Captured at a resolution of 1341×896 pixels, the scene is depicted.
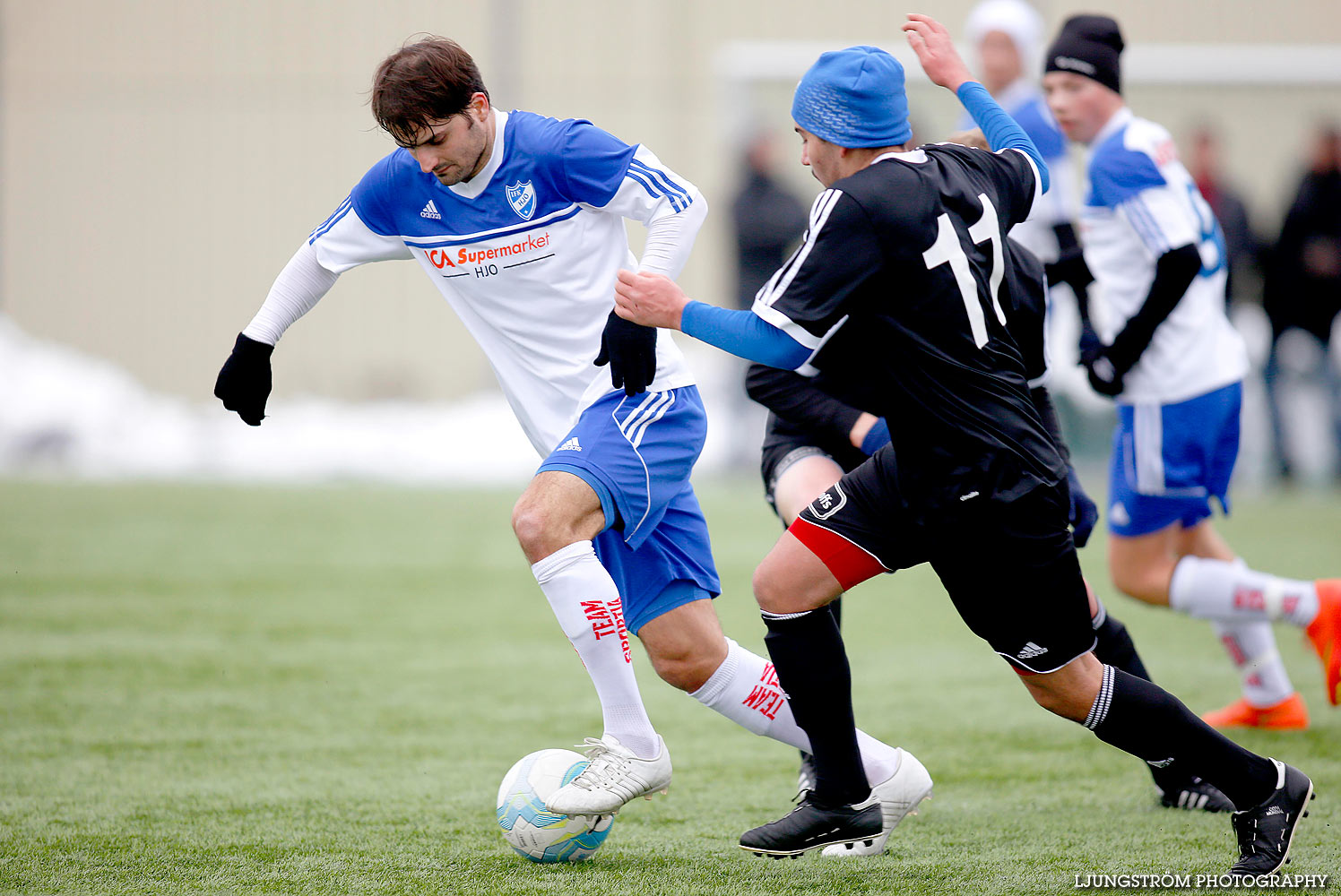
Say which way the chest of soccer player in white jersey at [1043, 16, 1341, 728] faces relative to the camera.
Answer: to the viewer's left

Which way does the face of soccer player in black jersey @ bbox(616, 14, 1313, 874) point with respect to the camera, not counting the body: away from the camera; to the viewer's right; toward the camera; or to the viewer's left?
to the viewer's left

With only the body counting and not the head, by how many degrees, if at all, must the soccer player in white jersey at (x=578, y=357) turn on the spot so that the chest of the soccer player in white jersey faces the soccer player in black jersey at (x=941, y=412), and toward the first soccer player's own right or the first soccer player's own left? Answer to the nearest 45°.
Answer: approximately 90° to the first soccer player's own left
